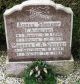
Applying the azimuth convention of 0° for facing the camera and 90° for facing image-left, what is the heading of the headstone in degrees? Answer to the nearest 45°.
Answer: approximately 0°
